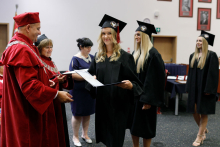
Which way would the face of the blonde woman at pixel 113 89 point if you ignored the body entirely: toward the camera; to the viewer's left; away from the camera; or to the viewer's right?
toward the camera

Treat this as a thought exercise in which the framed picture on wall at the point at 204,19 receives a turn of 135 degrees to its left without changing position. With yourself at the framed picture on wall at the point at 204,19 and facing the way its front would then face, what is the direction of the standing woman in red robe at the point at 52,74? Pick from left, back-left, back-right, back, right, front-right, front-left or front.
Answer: back-right

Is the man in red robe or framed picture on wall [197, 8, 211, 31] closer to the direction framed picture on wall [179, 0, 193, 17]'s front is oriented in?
the man in red robe

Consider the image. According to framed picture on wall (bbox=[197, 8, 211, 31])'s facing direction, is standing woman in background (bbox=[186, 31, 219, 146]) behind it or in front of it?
in front

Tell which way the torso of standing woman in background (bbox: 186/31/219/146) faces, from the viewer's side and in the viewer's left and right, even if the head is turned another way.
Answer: facing the viewer and to the left of the viewer

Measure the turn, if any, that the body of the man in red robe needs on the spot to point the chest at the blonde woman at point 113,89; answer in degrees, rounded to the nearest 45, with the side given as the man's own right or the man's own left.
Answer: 0° — they already face them

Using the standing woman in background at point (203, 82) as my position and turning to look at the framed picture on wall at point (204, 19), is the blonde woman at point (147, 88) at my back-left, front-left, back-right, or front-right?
back-left

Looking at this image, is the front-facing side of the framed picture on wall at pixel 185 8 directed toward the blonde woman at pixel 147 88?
yes

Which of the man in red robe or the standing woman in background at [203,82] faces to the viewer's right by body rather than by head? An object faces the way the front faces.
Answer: the man in red robe

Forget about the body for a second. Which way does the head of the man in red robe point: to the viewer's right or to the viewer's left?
to the viewer's right

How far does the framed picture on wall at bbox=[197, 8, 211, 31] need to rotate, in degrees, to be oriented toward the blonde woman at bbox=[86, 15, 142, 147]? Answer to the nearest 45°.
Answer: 0° — it already faces them

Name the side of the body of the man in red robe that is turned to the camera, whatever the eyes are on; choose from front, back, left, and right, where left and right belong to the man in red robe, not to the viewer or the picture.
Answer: right

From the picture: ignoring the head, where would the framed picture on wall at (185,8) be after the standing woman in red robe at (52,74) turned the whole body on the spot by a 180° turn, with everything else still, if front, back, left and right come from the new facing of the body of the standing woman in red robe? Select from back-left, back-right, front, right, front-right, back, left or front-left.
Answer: right

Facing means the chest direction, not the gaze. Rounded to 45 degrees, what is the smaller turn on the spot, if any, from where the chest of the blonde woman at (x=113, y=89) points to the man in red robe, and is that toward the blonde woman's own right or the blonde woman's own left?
approximately 45° to the blonde woman's own right

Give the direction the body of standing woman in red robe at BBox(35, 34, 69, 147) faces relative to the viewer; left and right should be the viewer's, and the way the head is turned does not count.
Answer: facing the viewer and to the right of the viewer

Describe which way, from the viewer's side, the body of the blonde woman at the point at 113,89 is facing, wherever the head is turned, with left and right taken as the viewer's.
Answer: facing the viewer

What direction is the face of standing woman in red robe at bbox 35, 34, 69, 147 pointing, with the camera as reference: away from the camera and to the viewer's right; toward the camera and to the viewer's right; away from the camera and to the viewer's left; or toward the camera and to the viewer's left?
toward the camera and to the viewer's right

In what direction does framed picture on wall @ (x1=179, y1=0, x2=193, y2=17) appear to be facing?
toward the camera
